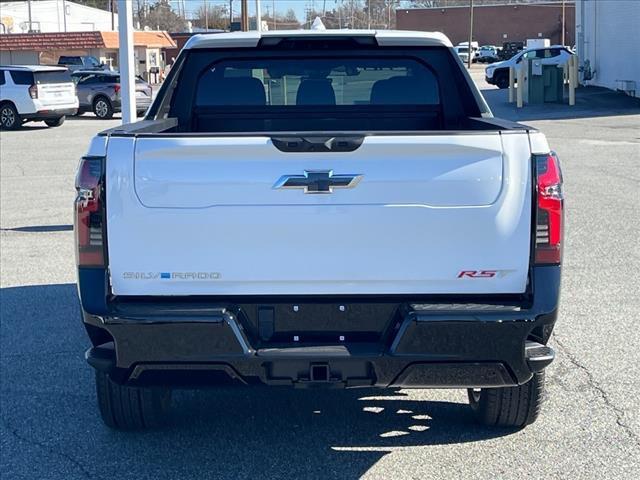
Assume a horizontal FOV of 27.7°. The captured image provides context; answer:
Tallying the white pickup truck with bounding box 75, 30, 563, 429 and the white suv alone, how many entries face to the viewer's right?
0

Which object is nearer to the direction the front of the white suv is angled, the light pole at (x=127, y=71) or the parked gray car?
the parked gray car

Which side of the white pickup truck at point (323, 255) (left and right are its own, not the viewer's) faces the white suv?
front

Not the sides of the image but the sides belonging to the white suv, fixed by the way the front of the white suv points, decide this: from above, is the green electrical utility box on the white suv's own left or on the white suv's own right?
on the white suv's own right

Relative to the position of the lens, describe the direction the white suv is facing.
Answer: facing away from the viewer and to the left of the viewer

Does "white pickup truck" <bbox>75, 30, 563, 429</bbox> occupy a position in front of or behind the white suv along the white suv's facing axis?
behind

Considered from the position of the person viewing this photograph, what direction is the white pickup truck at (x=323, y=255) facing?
facing away from the viewer
